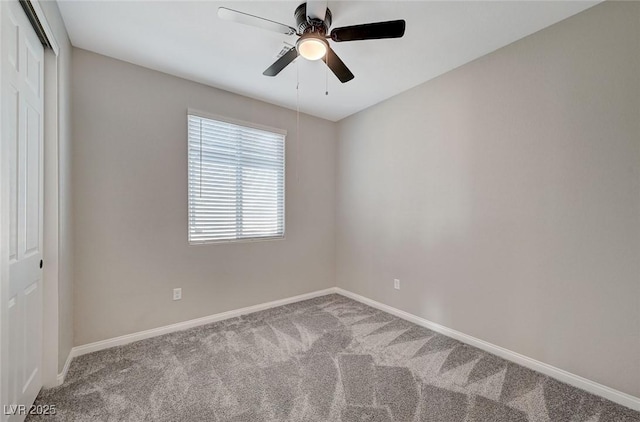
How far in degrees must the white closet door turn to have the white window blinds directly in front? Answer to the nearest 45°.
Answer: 0° — it already faces it

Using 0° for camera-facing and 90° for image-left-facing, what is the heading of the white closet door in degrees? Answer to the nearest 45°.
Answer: approximately 270°

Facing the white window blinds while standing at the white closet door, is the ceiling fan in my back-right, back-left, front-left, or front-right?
front-right

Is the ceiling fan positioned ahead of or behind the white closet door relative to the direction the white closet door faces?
ahead

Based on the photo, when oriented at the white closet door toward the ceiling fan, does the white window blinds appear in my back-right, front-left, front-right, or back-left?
front-left
